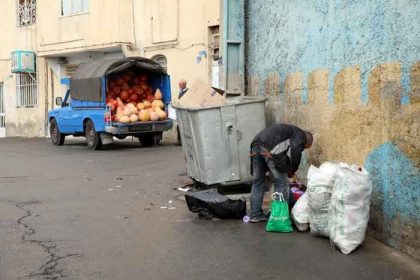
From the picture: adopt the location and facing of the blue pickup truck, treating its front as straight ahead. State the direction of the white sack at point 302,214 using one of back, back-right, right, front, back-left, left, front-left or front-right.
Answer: back-left

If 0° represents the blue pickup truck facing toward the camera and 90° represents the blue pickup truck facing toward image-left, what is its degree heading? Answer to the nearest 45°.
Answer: approximately 135°

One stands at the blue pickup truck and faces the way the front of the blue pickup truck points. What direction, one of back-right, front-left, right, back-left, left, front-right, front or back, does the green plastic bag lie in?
back-left

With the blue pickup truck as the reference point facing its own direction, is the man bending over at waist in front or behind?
behind

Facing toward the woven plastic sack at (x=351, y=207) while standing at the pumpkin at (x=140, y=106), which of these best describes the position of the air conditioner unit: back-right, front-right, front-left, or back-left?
back-right

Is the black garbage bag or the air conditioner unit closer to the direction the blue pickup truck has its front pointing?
the air conditioner unit

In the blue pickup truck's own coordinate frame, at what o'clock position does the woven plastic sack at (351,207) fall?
The woven plastic sack is roughly at 7 o'clock from the blue pickup truck.

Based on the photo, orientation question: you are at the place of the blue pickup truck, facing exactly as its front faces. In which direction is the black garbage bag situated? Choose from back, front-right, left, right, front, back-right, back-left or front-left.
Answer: back-left
